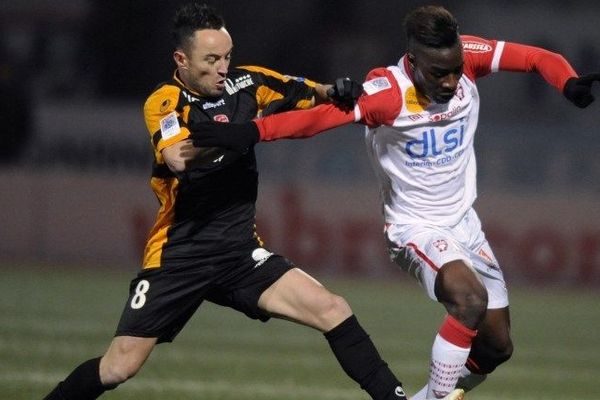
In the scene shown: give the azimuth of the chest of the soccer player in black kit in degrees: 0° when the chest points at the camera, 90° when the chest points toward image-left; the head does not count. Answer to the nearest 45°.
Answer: approximately 315°

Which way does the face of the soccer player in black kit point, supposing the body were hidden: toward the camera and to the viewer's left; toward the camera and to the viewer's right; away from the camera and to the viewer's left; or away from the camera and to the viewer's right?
toward the camera and to the viewer's right

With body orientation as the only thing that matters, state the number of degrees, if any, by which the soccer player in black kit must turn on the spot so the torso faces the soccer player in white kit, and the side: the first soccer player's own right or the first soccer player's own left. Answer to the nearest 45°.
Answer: approximately 45° to the first soccer player's own left
